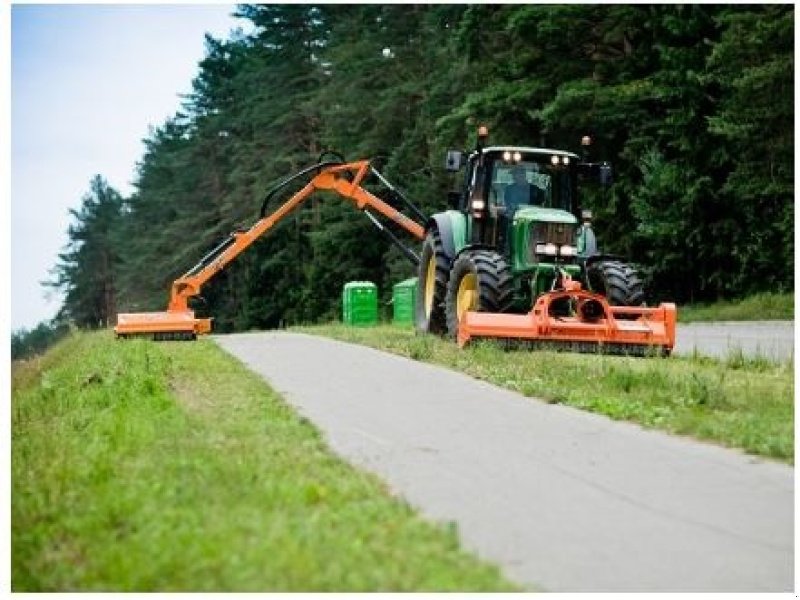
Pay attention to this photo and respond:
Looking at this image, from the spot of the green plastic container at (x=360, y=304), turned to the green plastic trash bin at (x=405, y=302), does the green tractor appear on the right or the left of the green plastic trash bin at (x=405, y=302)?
right

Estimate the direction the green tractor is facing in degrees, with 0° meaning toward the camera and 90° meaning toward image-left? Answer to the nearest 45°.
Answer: approximately 315°

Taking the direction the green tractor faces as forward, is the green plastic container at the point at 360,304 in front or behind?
behind

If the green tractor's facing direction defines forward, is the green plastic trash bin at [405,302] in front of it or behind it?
behind
